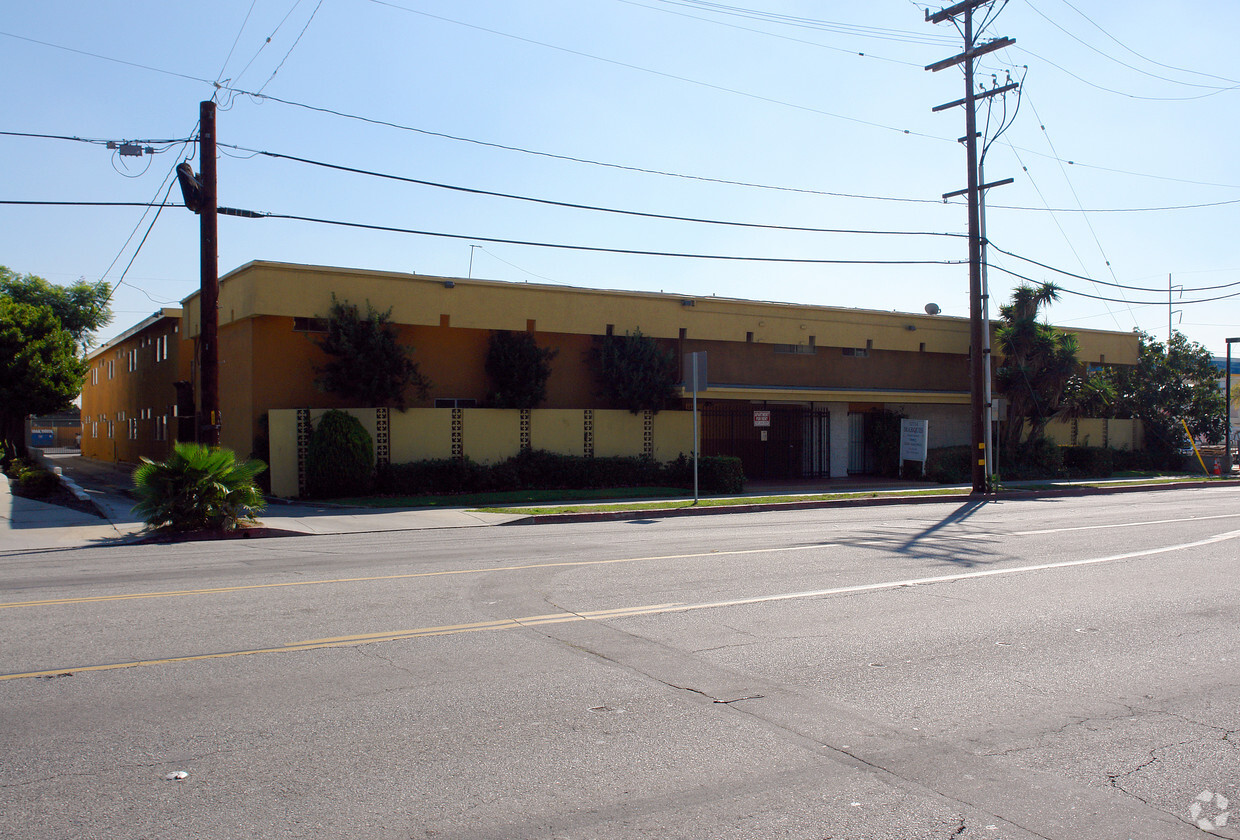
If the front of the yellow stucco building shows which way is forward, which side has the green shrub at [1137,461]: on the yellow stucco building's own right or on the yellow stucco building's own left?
on the yellow stucco building's own left

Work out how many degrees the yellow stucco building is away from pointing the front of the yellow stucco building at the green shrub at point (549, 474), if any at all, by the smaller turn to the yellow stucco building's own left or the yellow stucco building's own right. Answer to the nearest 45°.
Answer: approximately 45° to the yellow stucco building's own right

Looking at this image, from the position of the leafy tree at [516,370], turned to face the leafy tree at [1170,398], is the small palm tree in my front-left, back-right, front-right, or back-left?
back-right

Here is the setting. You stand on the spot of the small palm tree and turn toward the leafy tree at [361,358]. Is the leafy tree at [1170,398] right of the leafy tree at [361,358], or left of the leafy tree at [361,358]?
right

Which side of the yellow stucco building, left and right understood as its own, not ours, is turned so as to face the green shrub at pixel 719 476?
front

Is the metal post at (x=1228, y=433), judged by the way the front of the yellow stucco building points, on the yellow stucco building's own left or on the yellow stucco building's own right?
on the yellow stucco building's own left

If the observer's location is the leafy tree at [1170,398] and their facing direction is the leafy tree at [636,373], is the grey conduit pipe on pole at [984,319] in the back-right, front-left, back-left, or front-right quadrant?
front-left
